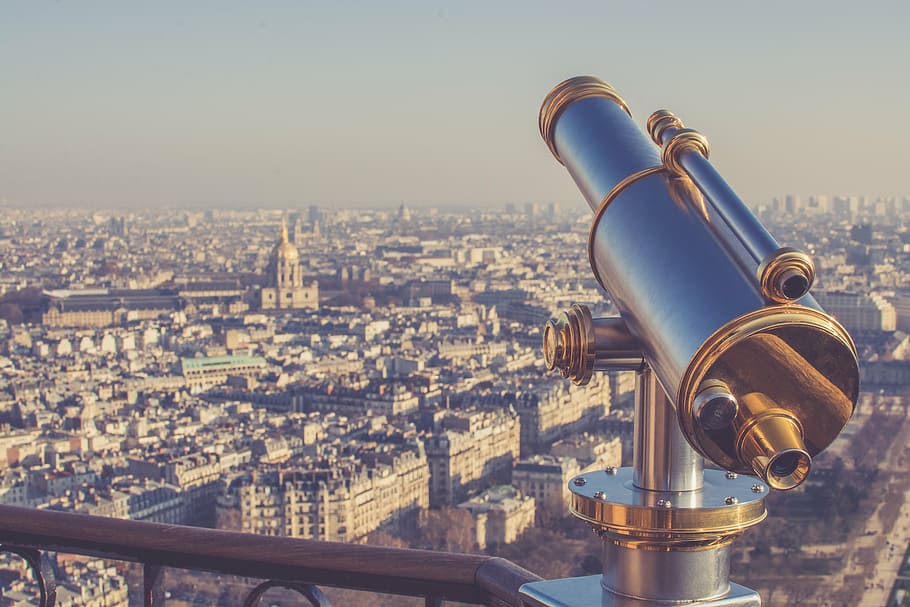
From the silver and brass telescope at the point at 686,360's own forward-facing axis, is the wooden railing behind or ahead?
ahead

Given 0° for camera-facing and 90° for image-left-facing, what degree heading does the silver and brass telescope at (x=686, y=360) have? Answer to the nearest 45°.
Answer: approximately 135°
